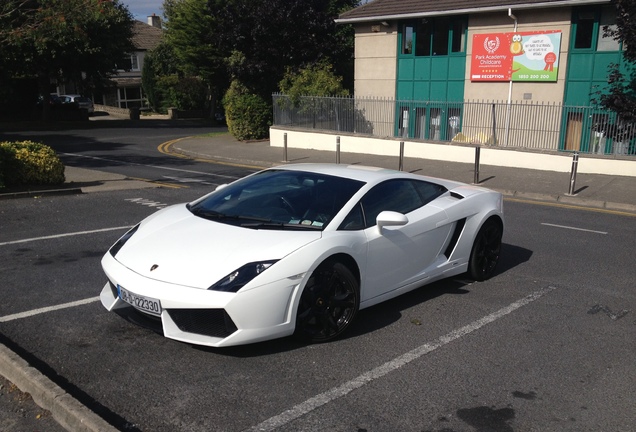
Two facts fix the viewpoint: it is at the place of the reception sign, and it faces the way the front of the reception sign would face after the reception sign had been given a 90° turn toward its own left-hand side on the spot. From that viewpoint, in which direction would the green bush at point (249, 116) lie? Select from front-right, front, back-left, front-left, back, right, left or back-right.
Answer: back

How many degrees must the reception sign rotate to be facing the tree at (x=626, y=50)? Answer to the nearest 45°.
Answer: approximately 45° to its left

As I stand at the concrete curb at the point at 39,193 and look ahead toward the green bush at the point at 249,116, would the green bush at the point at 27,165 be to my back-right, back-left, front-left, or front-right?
front-left

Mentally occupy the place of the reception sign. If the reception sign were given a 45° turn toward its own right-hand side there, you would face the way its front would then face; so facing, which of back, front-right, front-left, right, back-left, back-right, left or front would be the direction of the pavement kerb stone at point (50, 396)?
front-left

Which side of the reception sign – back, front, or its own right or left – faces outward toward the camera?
front

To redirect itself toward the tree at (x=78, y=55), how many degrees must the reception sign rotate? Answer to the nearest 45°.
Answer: approximately 90° to its right

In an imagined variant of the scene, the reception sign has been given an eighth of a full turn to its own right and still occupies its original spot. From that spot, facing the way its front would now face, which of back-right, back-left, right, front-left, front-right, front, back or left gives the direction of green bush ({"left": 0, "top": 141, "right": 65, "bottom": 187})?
front

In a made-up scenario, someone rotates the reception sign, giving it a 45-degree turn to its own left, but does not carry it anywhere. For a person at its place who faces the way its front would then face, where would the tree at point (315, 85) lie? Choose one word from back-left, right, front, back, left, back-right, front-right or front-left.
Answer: back-right

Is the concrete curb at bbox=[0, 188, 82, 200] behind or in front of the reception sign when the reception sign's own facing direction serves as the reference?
in front

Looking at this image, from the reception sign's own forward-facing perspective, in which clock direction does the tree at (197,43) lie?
The tree is roughly at 4 o'clock from the reception sign.

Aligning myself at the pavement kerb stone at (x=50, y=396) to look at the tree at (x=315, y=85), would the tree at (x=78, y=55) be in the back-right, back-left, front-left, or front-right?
front-left
